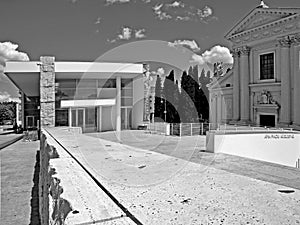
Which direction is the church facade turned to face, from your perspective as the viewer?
facing the viewer and to the left of the viewer

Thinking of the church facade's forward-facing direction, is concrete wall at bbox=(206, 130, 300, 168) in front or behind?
in front

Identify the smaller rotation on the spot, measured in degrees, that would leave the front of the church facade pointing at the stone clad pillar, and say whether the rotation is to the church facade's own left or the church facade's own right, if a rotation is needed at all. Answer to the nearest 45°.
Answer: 0° — it already faces it

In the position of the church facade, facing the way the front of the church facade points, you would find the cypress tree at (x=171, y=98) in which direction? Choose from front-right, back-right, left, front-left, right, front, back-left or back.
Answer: right

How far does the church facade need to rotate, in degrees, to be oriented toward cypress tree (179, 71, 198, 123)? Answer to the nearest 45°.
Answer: approximately 90° to its right

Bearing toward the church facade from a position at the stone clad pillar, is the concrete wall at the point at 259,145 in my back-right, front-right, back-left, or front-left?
front-right

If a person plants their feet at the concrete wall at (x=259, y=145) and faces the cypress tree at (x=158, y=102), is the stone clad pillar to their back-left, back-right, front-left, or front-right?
front-left

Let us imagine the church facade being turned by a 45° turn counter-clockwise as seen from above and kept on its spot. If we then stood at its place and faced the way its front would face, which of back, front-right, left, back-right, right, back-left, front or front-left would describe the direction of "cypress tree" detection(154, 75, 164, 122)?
back-right
